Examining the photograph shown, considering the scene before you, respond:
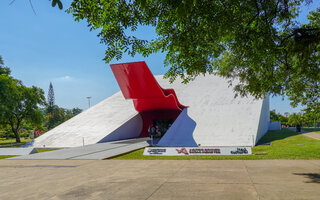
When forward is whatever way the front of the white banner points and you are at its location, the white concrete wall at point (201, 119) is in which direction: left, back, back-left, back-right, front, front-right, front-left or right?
back

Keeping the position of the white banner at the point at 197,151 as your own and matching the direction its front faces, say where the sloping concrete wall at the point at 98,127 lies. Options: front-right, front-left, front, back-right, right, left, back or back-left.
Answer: back-right

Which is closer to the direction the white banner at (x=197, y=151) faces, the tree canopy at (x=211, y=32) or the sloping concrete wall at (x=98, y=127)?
the tree canopy

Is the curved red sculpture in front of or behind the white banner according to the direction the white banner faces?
behind

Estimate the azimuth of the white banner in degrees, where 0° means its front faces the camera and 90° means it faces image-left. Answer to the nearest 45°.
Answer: approximately 0°

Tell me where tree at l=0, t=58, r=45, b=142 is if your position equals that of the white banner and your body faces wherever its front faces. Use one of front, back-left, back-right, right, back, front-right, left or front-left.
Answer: back-right
